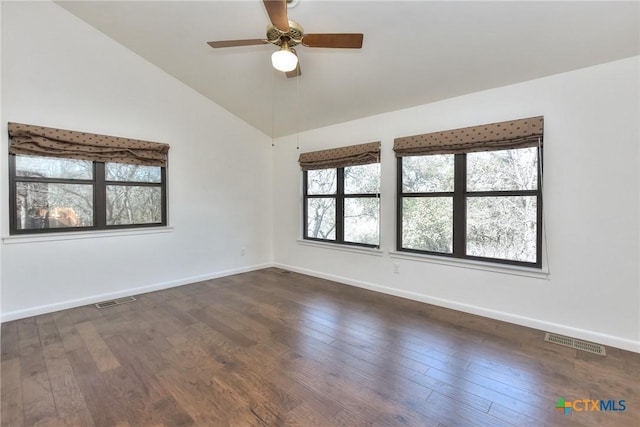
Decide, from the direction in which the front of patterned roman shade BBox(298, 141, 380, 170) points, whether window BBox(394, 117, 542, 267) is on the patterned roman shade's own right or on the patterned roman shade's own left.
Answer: on the patterned roman shade's own left

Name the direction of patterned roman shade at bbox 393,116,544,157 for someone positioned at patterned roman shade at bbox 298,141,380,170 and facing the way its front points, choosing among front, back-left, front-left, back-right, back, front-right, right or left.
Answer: left

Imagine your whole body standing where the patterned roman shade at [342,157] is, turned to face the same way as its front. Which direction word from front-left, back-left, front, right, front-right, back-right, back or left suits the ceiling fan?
front-left

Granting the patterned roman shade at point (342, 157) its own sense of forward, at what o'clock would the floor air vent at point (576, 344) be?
The floor air vent is roughly at 9 o'clock from the patterned roman shade.

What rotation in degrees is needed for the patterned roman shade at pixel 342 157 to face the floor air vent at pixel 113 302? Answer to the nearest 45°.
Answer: approximately 45° to its right

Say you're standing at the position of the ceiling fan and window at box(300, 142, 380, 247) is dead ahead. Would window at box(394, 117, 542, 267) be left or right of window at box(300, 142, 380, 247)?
right

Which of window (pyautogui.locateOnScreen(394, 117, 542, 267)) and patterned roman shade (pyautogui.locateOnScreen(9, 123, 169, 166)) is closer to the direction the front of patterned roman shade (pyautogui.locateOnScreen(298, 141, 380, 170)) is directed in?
the patterned roman shade

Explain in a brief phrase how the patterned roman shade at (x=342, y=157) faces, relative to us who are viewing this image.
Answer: facing the viewer and to the left of the viewer
